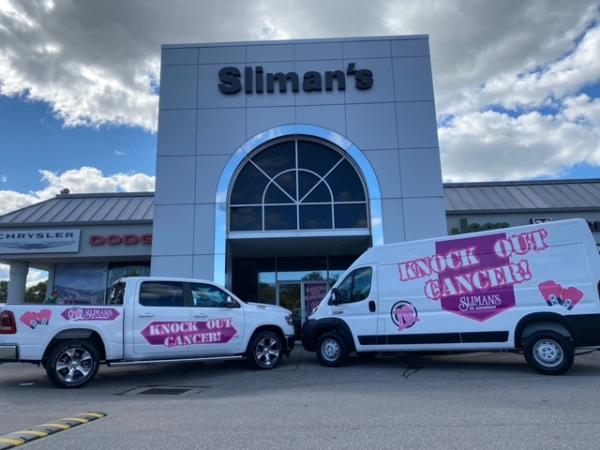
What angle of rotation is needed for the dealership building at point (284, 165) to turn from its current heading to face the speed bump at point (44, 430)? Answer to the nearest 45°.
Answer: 0° — it already faces it

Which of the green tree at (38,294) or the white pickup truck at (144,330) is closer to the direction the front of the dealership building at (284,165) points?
the white pickup truck

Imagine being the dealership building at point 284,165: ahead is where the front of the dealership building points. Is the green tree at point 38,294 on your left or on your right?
on your right

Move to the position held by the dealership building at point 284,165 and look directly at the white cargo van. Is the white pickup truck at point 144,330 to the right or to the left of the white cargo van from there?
right

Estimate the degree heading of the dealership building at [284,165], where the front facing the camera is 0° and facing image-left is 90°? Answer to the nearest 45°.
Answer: approximately 0°

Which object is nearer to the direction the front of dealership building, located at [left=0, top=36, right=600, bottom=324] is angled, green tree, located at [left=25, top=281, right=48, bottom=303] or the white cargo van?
the white cargo van
